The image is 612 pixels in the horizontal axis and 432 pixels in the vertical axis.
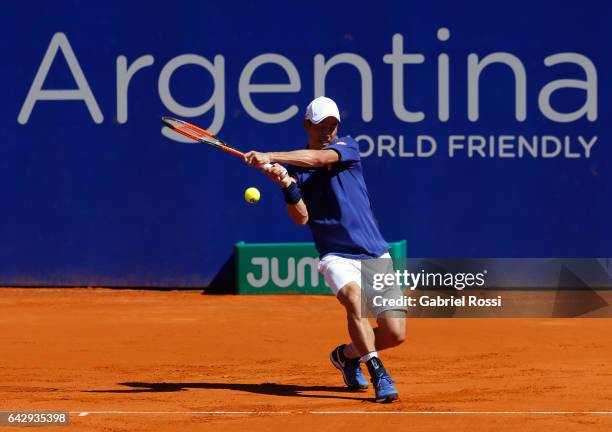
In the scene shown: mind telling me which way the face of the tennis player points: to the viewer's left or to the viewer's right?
to the viewer's left

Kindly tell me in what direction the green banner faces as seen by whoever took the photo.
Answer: facing the viewer

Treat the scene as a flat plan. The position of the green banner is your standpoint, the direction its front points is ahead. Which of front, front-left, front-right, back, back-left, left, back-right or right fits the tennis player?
front
